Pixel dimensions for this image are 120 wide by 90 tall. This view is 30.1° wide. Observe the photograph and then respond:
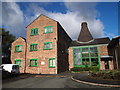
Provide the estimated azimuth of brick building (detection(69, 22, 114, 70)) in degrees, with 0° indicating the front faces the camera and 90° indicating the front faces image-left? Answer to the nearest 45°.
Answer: approximately 0°
